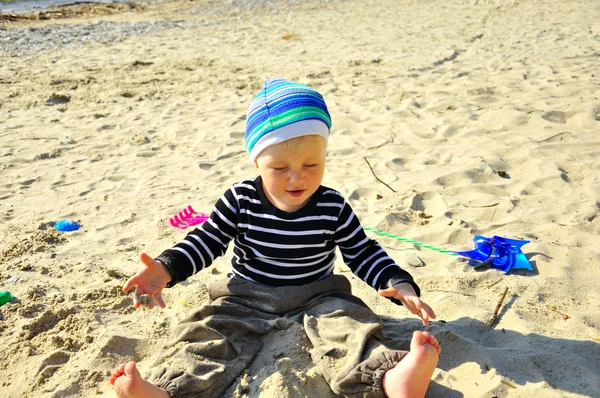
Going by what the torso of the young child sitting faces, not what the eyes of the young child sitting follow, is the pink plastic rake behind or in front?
behind

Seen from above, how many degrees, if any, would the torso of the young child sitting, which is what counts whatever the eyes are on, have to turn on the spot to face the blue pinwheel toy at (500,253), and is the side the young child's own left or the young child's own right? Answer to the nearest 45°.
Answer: approximately 135° to the young child's own left

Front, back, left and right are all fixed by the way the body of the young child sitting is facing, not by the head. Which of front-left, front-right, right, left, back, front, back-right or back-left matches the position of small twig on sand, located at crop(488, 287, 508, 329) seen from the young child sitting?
left

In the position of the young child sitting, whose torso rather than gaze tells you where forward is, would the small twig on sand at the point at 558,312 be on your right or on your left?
on your left

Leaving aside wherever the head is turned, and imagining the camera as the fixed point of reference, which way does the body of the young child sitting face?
toward the camera

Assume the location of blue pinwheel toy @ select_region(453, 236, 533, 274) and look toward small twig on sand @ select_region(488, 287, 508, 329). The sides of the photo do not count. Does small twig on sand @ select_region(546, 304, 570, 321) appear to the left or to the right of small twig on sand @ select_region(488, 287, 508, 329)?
left

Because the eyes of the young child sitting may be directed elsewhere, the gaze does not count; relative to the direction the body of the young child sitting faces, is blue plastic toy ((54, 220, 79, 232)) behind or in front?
behind

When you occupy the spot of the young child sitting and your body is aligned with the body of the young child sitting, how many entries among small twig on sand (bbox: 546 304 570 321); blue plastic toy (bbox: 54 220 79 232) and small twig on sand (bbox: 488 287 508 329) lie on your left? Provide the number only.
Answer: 2
